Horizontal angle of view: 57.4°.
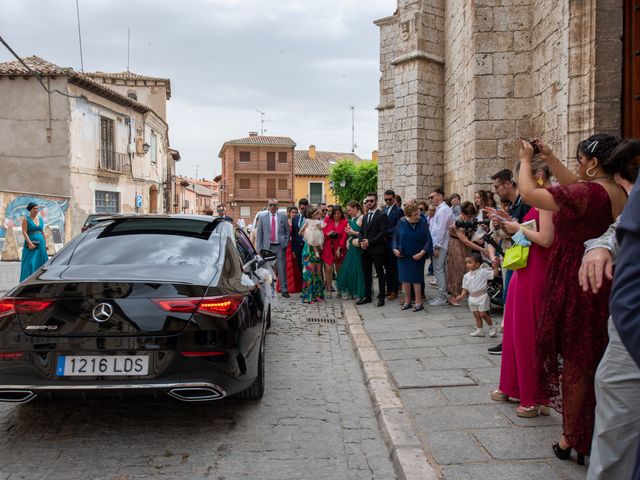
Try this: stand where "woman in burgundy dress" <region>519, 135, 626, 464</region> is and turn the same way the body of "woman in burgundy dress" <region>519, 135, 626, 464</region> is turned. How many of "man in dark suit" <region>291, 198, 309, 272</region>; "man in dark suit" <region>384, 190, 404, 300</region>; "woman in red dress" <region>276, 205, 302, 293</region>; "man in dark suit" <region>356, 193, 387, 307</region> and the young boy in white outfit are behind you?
0

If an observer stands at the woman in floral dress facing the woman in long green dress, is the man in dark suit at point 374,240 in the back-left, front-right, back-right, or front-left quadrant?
front-right

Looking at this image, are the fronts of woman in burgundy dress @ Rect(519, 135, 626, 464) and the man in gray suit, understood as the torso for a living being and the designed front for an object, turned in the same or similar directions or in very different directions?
very different directions

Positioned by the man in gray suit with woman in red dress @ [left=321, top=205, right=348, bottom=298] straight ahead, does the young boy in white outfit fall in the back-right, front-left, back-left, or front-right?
front-right

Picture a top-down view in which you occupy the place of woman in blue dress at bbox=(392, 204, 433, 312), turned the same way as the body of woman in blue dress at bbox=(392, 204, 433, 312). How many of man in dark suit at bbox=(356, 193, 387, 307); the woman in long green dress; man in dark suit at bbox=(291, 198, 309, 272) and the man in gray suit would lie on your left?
0

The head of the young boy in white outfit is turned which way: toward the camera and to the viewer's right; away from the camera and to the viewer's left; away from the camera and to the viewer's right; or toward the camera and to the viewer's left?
toward the camera and to the viewer's left

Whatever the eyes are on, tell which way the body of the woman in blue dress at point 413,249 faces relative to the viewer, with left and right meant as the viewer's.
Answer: facing the viewer

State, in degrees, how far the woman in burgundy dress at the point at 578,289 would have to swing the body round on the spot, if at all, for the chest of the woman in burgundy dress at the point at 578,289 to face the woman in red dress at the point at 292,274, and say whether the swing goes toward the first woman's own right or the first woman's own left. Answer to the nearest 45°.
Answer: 0° — they already face them

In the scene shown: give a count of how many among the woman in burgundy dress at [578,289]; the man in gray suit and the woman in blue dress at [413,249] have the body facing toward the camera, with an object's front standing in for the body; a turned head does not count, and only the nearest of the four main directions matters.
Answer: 2

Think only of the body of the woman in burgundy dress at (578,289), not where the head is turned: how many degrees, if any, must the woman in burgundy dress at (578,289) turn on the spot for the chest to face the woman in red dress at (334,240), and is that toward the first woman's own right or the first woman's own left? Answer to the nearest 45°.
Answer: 0° — they already face them

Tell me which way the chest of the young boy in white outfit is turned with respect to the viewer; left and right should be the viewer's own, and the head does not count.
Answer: facing the viewer and to the left of the viewer

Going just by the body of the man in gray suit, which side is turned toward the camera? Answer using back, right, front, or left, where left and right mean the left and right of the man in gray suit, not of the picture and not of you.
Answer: front

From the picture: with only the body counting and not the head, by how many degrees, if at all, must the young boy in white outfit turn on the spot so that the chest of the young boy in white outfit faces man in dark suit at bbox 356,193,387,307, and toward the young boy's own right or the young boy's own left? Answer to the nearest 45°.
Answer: approximately 90° to the young boy's own right

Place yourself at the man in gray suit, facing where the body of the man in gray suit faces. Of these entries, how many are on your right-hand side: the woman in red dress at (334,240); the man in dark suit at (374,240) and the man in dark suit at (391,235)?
0

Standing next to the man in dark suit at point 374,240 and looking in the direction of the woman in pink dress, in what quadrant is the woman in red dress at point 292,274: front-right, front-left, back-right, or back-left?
back-right

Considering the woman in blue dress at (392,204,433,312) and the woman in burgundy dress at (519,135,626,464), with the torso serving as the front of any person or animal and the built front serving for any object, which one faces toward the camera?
the woman in blue dress

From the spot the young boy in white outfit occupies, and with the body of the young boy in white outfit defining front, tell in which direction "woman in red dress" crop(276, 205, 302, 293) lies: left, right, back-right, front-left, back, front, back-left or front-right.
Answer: right
